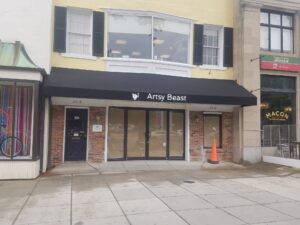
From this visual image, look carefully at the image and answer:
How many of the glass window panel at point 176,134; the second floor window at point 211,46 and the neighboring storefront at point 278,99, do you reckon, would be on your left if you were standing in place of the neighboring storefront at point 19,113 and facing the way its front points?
3

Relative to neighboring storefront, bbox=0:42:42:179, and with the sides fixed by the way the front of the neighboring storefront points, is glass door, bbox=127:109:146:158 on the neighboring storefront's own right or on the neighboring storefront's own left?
on the neighboring storefront's own left

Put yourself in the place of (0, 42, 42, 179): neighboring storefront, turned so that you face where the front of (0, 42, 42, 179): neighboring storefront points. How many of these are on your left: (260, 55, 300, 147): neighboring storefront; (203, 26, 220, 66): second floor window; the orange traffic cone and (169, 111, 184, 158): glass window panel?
4

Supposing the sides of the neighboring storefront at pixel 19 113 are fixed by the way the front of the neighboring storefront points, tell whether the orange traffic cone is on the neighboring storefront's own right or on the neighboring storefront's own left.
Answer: on the neighboring storefront's own left

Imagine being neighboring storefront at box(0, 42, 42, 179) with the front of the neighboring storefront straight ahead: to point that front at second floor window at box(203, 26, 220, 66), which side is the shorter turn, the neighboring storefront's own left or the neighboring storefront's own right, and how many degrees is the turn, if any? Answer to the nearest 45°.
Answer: approximately 90° to the neighboring storefront's own left

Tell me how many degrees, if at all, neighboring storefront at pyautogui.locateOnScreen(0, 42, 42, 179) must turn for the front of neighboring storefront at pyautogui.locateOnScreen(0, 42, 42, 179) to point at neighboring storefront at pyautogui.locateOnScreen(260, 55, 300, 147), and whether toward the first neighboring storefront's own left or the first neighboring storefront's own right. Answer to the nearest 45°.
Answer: approximately 90° to the first neighboring storefront's own left

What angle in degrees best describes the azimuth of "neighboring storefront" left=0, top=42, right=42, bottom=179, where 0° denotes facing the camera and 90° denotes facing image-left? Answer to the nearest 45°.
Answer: approximately 0°

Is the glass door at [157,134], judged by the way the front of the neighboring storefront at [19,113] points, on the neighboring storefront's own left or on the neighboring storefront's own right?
on the neighboring storefront's own left

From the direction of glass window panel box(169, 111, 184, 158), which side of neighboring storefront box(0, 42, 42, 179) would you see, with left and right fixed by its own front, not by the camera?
left
